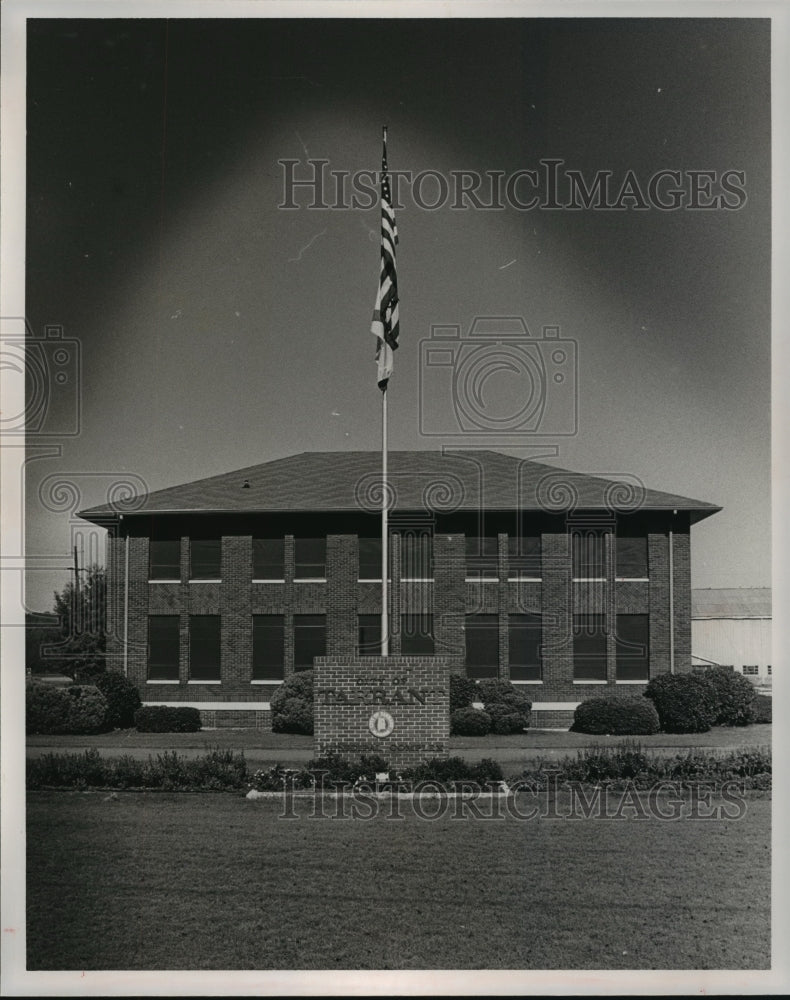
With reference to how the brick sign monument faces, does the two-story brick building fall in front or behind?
behind

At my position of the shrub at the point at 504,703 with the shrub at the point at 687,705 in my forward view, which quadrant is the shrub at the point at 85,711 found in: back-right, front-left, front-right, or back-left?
back-right

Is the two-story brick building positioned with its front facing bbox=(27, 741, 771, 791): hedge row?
yes

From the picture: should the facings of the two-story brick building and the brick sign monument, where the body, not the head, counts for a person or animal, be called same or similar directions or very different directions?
same or similar directions

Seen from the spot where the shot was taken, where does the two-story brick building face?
facing the viewer

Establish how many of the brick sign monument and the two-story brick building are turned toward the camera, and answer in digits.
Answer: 2

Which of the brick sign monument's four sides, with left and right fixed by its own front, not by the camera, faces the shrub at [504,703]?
back

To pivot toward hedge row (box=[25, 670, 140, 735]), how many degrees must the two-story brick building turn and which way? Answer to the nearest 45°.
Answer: approximately 45° to its right

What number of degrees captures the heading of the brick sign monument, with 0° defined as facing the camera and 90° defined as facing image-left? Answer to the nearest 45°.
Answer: approximately 0°
